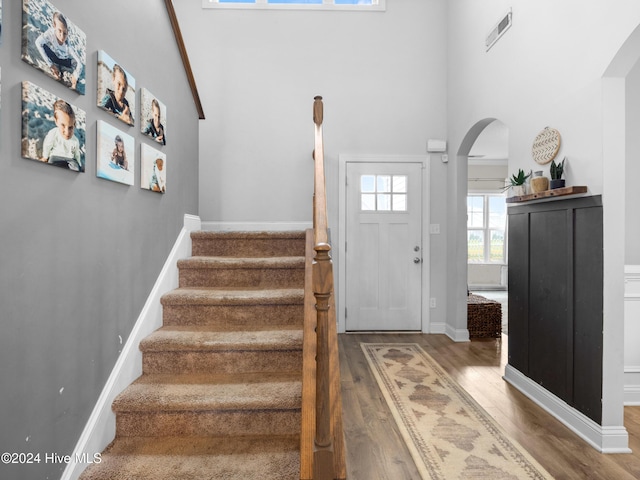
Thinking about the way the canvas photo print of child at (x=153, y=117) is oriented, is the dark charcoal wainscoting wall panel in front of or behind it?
in front

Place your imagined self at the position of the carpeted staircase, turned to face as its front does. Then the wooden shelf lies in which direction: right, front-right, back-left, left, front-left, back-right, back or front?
left

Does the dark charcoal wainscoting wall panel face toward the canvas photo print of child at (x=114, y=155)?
yes

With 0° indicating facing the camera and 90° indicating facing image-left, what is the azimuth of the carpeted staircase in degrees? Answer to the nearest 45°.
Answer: approximately 0°

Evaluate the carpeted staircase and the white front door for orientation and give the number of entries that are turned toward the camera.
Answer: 2

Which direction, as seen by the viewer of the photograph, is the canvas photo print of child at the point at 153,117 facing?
facing the viewer and to the right of the viewer

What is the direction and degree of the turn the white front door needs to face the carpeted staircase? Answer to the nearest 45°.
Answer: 0° — it already faces it

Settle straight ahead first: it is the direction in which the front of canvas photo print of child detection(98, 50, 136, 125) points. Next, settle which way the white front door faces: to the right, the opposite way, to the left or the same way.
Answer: to the right

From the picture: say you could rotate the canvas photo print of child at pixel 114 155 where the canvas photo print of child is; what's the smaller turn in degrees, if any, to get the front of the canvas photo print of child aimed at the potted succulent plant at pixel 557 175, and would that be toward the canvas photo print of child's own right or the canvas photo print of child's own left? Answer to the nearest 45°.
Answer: approximately 45° to the canvas photo print of child's own left

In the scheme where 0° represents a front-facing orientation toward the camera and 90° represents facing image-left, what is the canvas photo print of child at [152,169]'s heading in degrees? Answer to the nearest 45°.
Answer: approximately 315°

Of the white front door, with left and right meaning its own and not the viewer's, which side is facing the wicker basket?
left

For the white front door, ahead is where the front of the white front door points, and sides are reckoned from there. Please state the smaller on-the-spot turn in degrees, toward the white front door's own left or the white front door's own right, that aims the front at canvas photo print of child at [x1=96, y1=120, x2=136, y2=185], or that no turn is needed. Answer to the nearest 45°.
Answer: approximately 45° to the white front door's own right

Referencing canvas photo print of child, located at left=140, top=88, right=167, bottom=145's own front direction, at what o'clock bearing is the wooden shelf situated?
The wooden shelf is roughly at 11 o'clock from the canvas photo print of child.

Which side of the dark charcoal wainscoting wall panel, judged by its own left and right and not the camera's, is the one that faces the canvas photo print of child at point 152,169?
front
